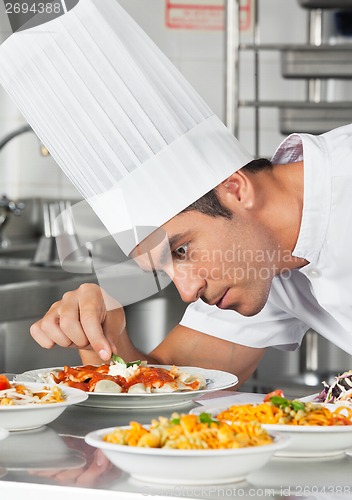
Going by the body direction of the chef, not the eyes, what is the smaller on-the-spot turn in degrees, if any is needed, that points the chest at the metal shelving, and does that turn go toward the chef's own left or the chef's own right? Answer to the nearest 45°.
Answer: approximately 135° to the chef's own right

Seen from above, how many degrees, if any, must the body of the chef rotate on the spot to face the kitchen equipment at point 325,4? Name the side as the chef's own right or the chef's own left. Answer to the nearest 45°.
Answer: approximately 135° to the chef's own right

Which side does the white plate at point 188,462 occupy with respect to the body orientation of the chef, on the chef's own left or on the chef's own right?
on the chef's own left

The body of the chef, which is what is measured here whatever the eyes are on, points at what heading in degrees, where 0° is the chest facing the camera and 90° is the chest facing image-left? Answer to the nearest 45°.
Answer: approximately 45°

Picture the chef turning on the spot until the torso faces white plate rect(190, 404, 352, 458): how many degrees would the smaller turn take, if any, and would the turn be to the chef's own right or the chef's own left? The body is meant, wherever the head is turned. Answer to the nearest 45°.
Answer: approximately 45° to the chef's own left

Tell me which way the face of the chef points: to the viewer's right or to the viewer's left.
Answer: to the viewer's left
